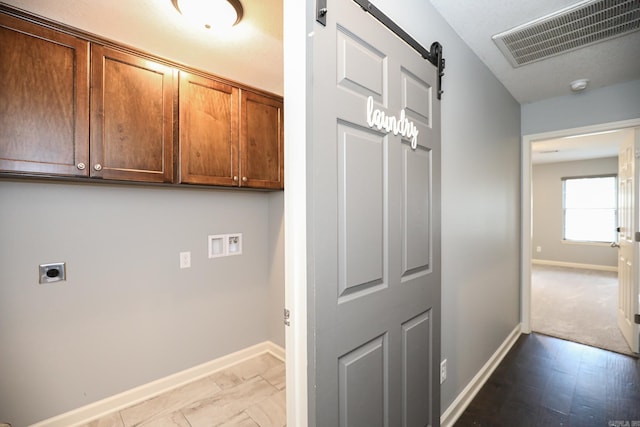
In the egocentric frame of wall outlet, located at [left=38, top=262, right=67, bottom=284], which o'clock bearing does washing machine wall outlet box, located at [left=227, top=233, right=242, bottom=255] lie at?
washing machine wall outlet box, located at [left=227, top=233, right=242, bottom=255] is roughly at 9 o'clock from wall outlet, located at [left=38, top=262, right=67, bottom=284].

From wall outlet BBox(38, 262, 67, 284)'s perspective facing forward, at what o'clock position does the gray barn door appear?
The gray barn door is roughly at 11 o'clock from the wall outlet.

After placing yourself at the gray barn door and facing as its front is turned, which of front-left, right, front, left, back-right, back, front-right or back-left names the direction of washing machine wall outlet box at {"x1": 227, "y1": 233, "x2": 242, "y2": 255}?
back

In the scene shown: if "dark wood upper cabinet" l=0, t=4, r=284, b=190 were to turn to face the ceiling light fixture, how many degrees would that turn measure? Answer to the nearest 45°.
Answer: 0° — it already faces it

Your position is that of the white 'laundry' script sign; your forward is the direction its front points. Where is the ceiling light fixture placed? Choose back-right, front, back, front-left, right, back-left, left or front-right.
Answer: back-right

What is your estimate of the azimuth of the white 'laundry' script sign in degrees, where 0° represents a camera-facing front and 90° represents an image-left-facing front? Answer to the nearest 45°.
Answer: approximately 315°

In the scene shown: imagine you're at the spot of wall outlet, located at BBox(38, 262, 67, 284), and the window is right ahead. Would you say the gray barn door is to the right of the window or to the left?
right
